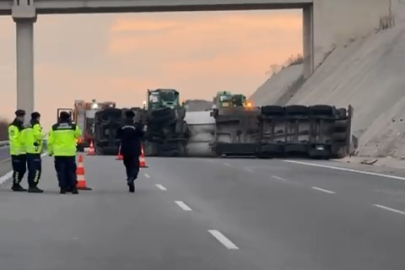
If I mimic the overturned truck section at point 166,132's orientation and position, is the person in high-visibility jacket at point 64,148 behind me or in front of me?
in front

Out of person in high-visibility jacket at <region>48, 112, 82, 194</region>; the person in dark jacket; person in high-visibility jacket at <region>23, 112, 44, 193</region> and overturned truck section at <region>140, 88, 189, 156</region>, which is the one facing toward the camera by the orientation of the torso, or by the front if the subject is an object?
the overturned truck section

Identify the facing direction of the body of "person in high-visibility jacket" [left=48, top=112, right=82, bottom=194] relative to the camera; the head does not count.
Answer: away from the camera

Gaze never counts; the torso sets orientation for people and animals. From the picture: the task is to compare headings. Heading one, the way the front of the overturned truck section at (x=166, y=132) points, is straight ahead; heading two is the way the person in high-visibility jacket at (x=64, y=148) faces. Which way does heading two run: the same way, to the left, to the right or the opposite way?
the opposite way

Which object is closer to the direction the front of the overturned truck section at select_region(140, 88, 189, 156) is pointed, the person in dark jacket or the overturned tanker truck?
the person in dark jacket

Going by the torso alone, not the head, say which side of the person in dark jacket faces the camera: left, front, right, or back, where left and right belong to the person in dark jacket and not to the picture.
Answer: back

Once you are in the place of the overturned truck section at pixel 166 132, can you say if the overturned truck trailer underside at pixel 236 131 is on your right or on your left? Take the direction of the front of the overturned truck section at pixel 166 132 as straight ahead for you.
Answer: on your left

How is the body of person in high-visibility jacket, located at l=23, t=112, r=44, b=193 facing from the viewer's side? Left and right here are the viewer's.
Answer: facing to the right of the viewer
